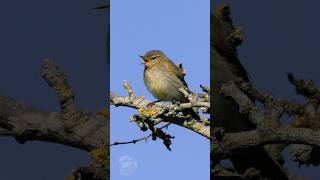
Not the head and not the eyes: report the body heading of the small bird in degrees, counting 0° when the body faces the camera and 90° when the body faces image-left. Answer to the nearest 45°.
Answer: approximately 45°
